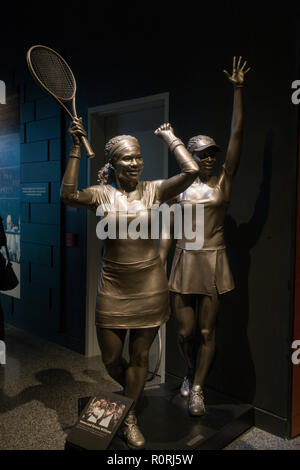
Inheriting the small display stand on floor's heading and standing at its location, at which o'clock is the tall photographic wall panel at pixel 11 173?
The tall photographic wall panel is roughly at 4 o'clock from the small display stand on floor.

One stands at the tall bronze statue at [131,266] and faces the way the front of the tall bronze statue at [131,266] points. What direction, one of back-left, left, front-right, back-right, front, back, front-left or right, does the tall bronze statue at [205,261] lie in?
back-left

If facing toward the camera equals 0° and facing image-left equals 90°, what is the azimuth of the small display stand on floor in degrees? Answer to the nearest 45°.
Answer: approximately 45°

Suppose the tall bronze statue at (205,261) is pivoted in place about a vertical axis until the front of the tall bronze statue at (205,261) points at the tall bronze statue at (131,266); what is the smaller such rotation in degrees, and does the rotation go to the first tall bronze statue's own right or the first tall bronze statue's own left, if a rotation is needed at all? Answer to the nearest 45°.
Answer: approximately 45° to the first tall bronze statue's own right

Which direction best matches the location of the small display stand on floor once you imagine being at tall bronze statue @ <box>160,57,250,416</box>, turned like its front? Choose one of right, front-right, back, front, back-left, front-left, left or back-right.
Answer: front-right

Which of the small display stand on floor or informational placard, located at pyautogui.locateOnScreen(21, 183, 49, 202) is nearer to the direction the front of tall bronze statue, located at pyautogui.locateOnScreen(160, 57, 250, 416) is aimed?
the small display stand on floor

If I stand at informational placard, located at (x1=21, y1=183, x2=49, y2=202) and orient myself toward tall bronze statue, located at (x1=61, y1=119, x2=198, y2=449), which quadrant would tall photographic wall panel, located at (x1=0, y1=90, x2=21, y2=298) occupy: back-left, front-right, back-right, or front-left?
back-right

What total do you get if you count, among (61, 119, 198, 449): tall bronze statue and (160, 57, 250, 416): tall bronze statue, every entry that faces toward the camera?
2

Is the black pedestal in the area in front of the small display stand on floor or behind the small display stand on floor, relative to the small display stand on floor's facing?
behind

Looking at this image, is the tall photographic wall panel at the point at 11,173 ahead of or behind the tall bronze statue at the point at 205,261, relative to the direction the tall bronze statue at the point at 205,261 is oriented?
behind
